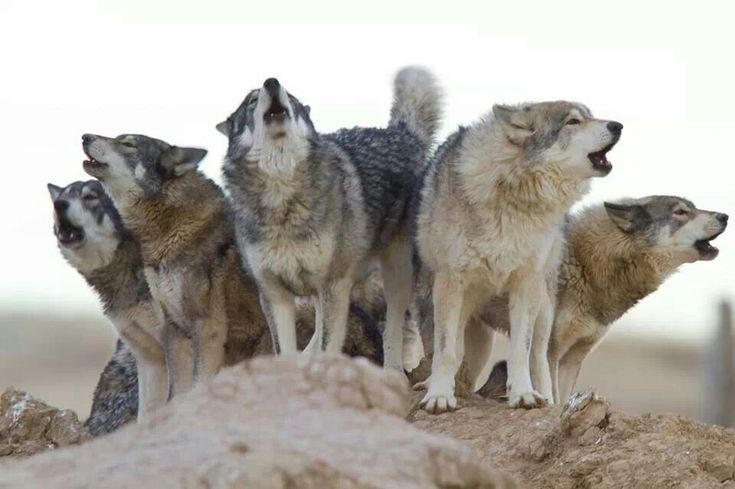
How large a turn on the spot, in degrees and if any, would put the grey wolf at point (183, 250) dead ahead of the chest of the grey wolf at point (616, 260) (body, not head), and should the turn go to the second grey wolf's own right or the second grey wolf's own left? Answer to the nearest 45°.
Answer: approximately 180°

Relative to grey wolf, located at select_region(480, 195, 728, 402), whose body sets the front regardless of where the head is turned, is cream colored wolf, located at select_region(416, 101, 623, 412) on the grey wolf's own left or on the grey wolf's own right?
on the grey wolf's own right

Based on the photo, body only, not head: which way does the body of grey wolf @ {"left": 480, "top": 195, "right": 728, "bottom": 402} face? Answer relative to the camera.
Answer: to the viewer's right

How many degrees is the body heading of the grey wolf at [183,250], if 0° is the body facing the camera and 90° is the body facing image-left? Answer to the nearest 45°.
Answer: approximately 45°
